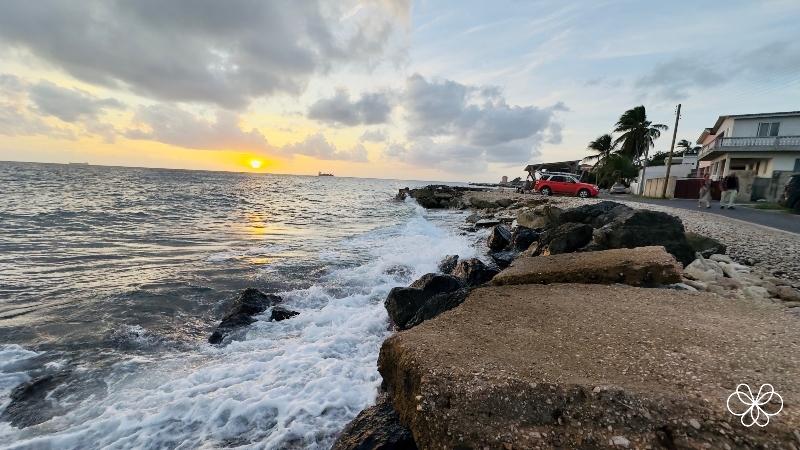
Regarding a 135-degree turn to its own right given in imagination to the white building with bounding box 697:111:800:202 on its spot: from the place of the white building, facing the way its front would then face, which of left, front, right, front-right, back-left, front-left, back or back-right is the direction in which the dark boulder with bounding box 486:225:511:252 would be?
back

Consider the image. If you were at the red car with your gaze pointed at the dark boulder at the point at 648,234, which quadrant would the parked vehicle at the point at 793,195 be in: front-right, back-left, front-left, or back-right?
front-left

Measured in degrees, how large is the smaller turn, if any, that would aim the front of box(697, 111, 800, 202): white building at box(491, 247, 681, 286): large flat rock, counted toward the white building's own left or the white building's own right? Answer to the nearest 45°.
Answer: approximately 45° to the white building's own left

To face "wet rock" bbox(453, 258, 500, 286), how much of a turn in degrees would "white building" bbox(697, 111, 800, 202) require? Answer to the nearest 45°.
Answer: approximately 45° to its left

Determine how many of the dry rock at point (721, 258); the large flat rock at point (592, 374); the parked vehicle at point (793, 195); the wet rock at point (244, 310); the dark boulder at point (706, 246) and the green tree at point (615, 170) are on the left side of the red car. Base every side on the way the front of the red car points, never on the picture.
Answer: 1

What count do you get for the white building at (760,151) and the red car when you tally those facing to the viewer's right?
1

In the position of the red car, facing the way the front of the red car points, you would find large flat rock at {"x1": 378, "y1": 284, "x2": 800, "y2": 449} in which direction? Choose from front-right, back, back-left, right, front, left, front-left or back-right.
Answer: right

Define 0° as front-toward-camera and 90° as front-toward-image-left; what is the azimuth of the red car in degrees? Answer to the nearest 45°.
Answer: approximately 270°

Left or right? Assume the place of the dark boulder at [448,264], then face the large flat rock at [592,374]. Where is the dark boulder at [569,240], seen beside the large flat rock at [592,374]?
left

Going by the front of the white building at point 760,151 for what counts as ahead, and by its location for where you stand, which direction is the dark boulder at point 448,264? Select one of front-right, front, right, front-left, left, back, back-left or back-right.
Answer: front-left

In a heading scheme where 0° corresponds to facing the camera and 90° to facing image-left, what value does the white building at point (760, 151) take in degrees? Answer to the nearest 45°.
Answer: approximately 45°

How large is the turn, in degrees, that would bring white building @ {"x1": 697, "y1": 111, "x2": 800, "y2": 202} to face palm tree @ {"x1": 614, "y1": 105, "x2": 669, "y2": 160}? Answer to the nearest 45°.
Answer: approximately 90° to its right

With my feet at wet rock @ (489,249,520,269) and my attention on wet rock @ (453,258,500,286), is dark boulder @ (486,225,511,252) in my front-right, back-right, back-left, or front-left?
back-right

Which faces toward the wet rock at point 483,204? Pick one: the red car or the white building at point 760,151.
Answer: the white building
